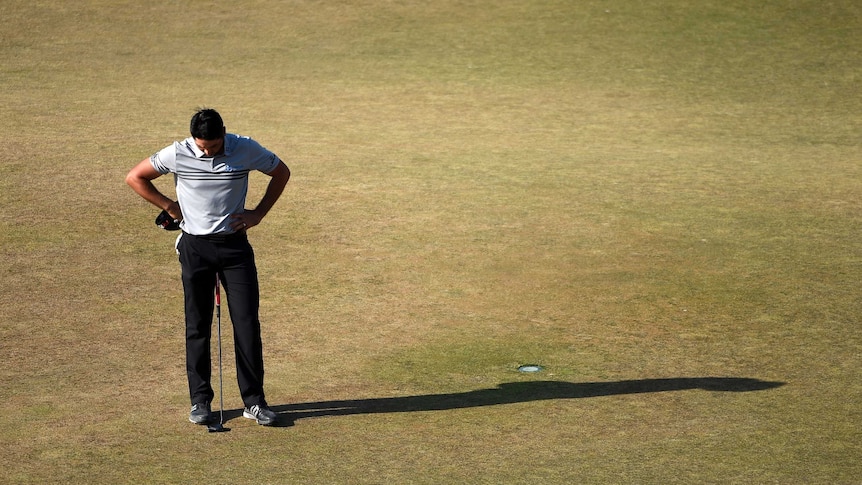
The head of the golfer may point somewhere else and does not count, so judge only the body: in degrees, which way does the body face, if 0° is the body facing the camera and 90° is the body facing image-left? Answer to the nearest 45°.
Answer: approximately 0°
